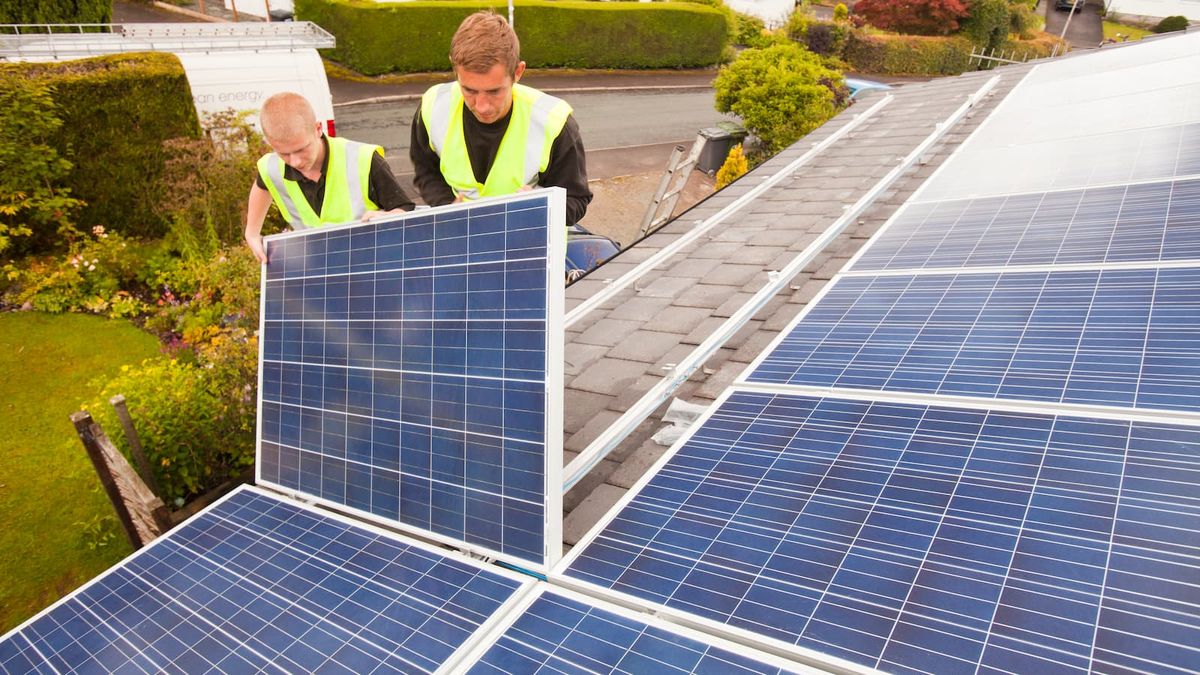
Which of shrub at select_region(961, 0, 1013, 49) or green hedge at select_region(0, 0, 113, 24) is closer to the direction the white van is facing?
the green hedge

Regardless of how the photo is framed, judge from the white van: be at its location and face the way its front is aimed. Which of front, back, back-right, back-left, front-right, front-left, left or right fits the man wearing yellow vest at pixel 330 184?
left

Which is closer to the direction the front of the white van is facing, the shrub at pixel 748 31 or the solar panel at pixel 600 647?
the solar panel

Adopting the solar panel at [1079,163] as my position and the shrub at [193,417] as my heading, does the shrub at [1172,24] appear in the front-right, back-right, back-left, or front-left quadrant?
back-right

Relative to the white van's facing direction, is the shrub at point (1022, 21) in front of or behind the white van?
behind

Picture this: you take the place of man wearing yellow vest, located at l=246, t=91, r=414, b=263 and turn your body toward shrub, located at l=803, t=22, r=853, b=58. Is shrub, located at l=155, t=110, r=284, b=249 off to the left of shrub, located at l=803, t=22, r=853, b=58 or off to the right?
left

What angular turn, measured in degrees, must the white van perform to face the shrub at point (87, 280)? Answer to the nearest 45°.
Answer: approximately 45° to its left

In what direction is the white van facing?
to the viewer's left

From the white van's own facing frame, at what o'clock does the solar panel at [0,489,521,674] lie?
The solar panel is roughly at 9 o'clock from the white van.

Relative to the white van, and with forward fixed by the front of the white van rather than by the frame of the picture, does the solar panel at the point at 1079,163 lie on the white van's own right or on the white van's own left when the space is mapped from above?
on the white van's own left

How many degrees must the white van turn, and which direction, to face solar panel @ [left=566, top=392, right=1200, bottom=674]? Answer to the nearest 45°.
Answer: approximately 90° to its left
